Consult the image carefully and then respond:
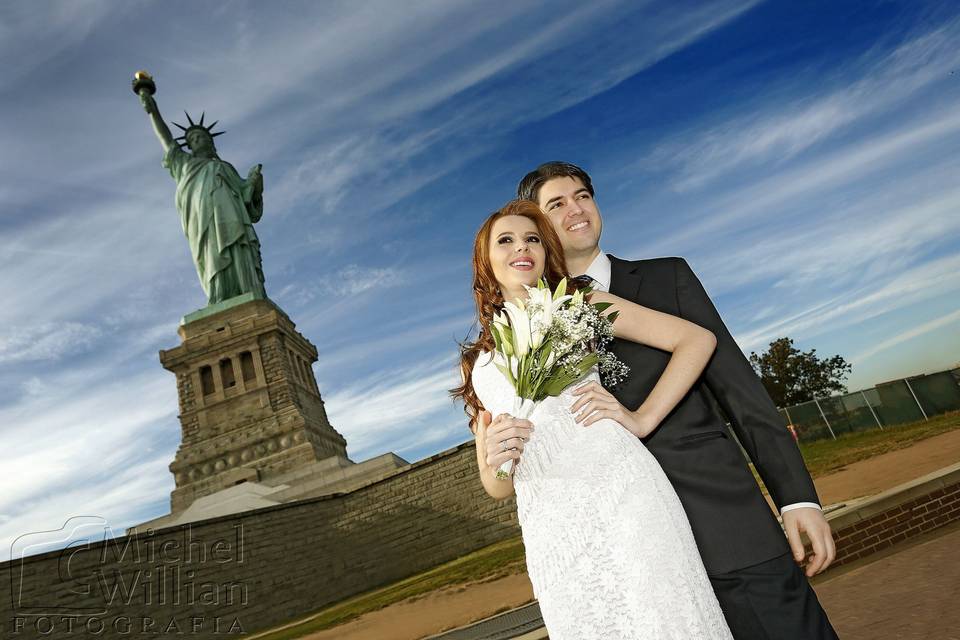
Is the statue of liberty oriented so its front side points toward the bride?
yes

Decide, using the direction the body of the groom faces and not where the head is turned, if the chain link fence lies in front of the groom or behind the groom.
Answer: behind

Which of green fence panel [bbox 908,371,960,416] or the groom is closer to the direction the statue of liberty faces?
the groom

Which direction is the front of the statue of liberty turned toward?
toward the camera

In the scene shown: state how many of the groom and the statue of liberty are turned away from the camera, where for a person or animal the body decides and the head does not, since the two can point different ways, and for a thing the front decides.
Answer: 0

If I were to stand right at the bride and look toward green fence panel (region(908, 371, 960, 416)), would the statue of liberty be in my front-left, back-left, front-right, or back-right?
front-left

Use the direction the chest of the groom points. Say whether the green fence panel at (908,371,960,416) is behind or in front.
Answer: behind

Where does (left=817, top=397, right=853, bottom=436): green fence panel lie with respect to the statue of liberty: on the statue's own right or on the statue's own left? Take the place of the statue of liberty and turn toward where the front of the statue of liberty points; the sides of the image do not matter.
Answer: on the statue's own left

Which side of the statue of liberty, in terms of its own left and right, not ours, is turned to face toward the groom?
front

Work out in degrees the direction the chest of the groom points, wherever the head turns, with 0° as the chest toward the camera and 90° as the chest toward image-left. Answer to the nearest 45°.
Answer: approximately 45°
